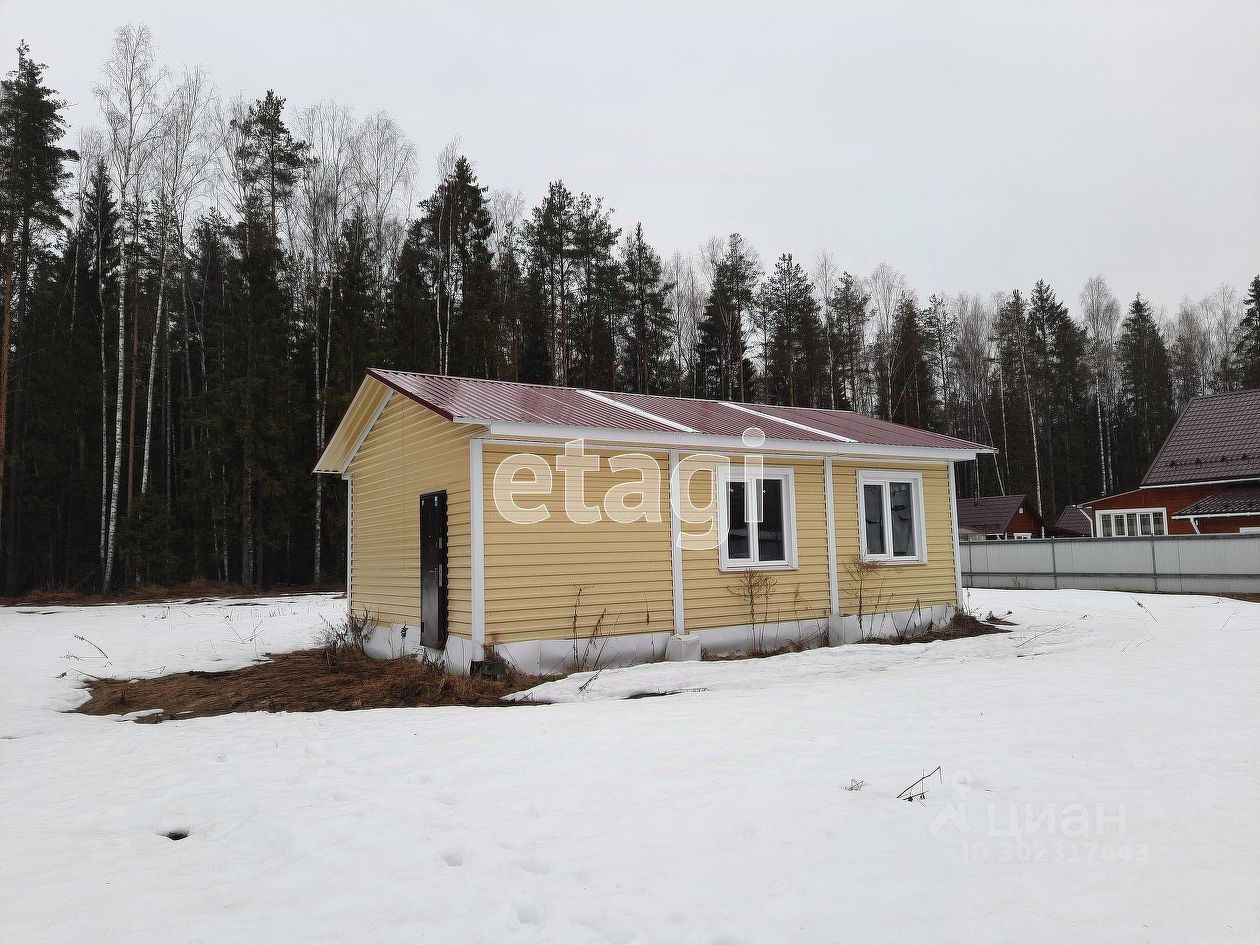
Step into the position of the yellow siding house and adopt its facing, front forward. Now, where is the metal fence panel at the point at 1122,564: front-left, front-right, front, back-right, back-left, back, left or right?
back

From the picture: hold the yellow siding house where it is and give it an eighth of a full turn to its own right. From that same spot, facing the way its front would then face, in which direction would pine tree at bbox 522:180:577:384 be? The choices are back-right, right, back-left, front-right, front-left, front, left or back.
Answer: right

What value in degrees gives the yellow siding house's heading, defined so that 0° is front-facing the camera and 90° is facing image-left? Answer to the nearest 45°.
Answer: approximately 45°

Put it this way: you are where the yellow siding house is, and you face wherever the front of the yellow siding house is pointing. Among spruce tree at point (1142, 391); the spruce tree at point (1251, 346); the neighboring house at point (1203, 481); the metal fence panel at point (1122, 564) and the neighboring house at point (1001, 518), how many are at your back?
5

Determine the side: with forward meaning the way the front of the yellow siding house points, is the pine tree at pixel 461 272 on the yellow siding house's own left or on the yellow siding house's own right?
on the yellow siding house's own right

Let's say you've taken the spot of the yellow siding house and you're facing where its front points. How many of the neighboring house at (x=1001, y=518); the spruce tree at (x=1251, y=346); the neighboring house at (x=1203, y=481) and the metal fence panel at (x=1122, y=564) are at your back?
4

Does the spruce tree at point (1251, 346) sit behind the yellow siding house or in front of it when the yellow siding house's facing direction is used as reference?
behind

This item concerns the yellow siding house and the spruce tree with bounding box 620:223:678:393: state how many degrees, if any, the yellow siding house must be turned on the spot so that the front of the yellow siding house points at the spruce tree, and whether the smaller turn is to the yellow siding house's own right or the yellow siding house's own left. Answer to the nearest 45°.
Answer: approximately 135° to the yellow siding house's own right

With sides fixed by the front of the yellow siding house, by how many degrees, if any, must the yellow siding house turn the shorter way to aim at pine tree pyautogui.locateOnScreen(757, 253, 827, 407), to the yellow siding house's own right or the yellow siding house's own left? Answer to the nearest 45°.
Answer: approximately 135° to the yellow siding house's own right

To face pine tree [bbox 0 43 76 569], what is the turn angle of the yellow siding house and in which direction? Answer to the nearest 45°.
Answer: approximately 90° to its right

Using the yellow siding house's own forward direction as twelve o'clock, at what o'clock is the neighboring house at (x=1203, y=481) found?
The neighboring house is roughly at 6 o'clock from the yellow siding house.

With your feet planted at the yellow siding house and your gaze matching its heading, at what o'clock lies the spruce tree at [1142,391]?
The spruce tree is roughly at 6 o'clock from the yellow siding house.

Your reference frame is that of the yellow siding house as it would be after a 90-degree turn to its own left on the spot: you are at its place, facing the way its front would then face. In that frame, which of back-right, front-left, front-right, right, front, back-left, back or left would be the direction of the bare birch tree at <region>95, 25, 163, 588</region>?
back
